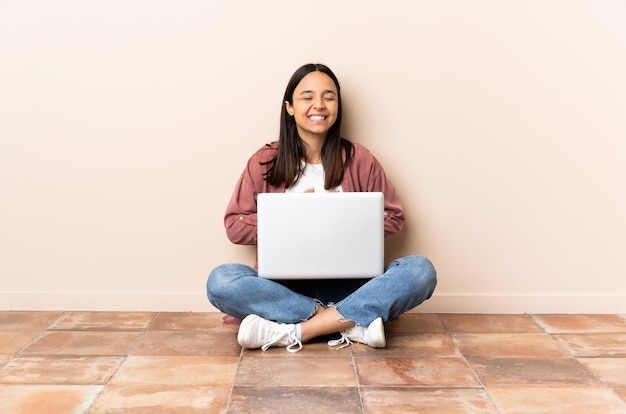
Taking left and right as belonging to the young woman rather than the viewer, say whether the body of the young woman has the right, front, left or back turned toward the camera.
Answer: front
